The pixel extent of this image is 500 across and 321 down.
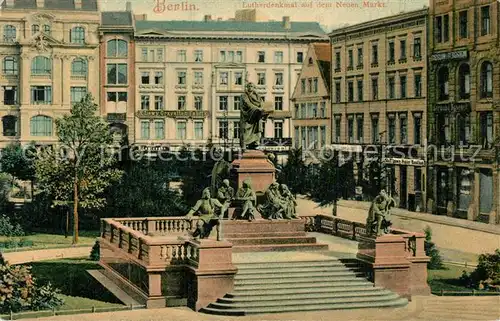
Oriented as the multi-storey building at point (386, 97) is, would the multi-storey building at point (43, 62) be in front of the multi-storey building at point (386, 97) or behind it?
in front

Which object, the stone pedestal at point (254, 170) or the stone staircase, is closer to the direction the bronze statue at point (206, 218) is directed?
the stone staircase

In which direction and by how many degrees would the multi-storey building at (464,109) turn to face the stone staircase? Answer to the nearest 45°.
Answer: approximately 45° to its left

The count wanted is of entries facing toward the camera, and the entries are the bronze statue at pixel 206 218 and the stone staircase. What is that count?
2

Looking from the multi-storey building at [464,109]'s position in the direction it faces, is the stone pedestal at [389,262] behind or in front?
in front

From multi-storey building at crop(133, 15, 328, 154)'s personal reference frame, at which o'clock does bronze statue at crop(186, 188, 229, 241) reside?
The bronze statue is roughly at 12 o'clock from the multi-storey building.

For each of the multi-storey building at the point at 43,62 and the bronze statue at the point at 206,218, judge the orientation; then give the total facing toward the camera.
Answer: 2

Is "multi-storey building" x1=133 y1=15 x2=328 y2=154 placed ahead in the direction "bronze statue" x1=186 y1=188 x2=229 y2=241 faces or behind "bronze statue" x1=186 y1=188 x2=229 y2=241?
behind

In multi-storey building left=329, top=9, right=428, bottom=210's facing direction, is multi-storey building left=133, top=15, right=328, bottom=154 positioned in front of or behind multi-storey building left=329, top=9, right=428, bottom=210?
in front
